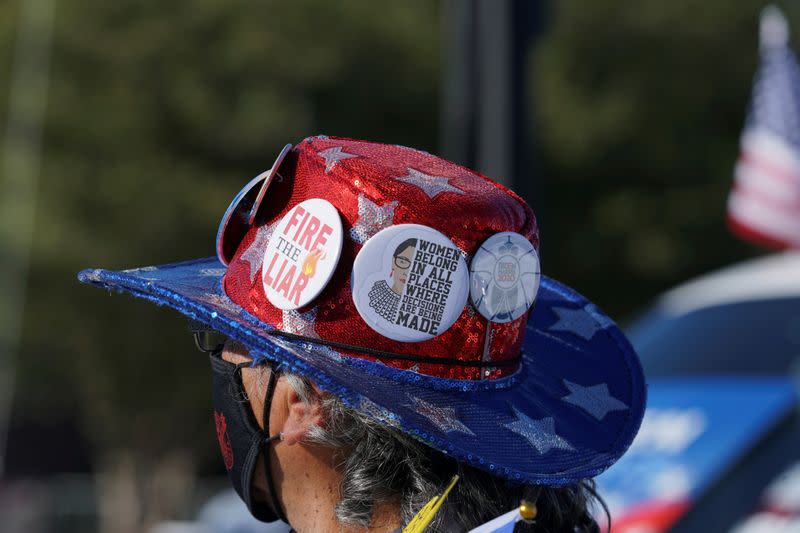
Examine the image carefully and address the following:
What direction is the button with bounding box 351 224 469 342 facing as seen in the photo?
toward the camera

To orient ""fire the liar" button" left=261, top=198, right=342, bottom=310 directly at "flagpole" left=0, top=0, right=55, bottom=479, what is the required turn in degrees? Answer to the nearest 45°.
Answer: approximately 135° to its right

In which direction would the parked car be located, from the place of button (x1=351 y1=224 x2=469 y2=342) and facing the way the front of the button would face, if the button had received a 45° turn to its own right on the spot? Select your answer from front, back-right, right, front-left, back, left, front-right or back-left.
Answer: back

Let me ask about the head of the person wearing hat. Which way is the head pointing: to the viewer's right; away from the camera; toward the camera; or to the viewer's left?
to the viewer's left

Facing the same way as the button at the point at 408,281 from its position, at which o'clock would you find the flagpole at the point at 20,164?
The flagpole is roughly at 5 o'clock from the button.

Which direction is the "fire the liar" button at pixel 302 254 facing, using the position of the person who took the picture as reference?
facing the viewer and to the left of the viewer

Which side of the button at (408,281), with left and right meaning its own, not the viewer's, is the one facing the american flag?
back

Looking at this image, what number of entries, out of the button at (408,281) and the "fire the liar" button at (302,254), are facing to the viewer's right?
0
